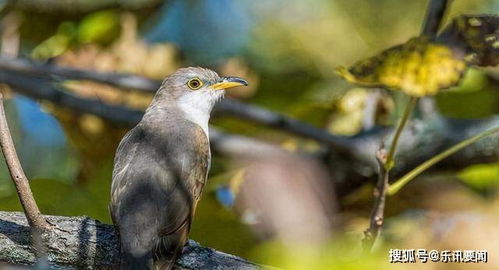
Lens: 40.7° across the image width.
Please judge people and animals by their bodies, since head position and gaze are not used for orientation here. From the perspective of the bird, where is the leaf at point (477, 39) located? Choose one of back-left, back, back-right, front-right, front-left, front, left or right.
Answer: right

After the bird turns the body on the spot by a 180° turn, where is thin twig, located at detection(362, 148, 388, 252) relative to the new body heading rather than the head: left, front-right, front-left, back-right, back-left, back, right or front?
left

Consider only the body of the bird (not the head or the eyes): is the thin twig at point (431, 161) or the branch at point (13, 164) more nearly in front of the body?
the thin twig

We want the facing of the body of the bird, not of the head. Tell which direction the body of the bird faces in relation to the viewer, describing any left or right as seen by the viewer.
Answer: facing away from the viewer and to the right of the viewer
